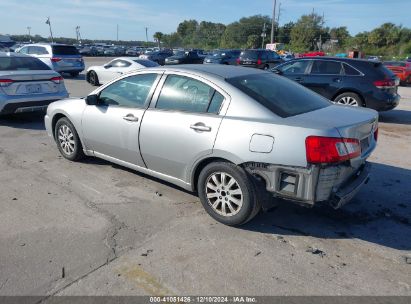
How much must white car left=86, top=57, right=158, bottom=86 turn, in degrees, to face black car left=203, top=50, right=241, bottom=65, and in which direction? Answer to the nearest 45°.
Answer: approximately 135° to its right

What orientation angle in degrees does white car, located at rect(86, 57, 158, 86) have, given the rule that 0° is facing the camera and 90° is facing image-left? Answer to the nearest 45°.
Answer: approximately 90°

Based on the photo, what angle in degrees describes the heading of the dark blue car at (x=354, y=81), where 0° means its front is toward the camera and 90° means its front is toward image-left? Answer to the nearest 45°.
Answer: approximately 135°

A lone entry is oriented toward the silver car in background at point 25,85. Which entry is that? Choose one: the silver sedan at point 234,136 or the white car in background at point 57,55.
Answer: the silver sedan

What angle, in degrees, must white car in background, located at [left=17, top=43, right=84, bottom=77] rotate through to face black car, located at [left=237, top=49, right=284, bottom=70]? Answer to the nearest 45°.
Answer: approximately 135° to its right

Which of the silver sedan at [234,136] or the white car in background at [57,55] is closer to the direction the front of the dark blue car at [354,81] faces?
the white car in background

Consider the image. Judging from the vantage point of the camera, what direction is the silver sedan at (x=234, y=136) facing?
facing away from the viewer and to the left of the viewer
